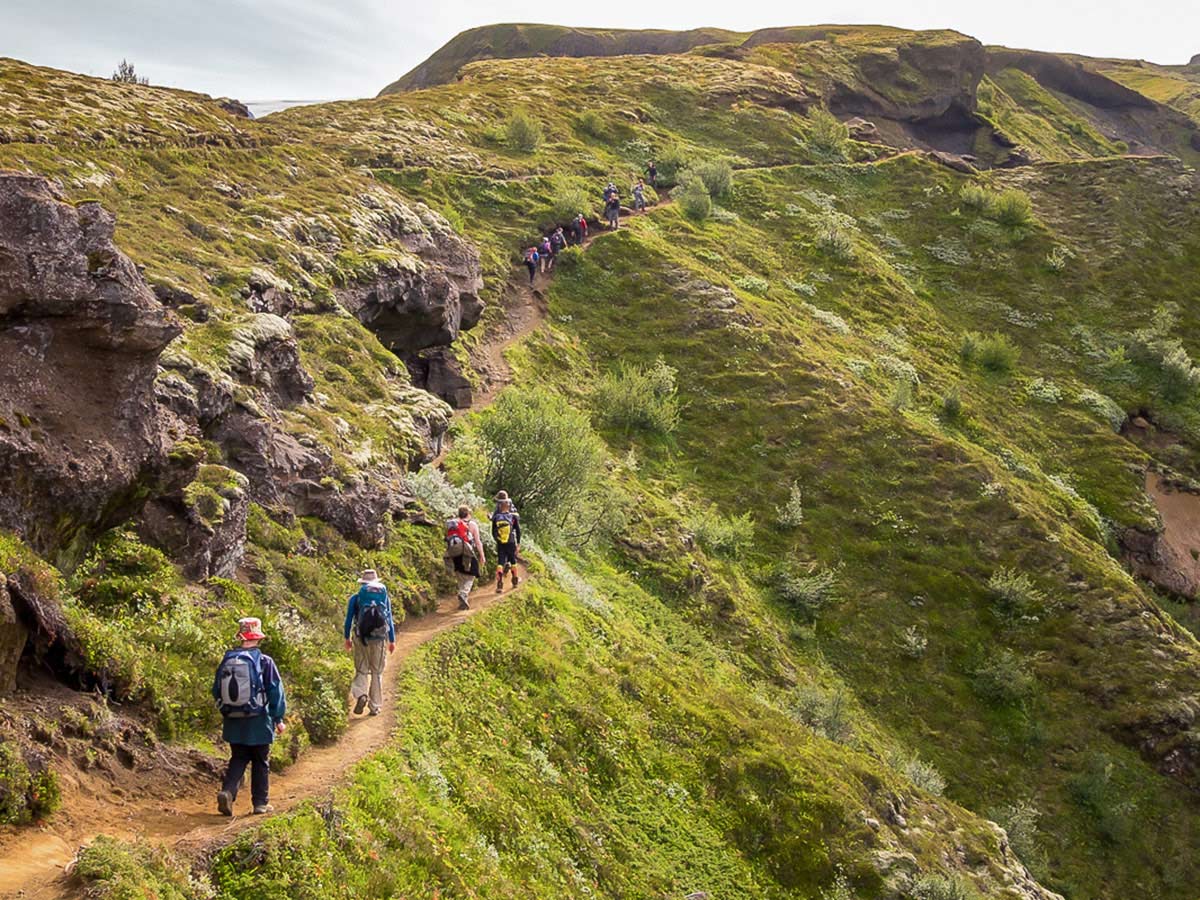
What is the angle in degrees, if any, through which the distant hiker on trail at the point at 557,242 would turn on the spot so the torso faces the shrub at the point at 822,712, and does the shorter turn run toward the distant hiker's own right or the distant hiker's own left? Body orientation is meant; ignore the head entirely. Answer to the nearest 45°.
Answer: approximately 135° to the distant hiker's own right

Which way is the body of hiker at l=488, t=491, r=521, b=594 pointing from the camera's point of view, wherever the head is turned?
away from the camera

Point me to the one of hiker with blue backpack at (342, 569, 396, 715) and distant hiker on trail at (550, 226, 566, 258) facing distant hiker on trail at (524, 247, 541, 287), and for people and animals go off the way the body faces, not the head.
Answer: the hiker with blue backpack

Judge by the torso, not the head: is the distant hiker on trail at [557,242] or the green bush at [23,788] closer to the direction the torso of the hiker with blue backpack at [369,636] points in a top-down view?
the distant hiker on trail

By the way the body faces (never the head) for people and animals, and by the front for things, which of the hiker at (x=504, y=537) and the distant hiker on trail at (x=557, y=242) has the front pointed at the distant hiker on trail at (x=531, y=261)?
the hiker

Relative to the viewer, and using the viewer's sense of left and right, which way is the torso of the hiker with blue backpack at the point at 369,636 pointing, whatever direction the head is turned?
facing away from the viewer

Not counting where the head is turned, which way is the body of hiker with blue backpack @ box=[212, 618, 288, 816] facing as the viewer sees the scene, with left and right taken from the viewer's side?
facing away from the viewer and to the right of the viewer

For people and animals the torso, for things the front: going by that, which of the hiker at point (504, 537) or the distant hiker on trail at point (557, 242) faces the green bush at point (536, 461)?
the hiker

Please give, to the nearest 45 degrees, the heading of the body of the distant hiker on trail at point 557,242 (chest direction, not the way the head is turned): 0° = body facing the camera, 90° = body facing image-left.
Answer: approximately 225°

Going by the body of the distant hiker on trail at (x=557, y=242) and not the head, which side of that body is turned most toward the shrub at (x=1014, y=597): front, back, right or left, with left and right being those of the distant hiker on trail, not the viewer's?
right
